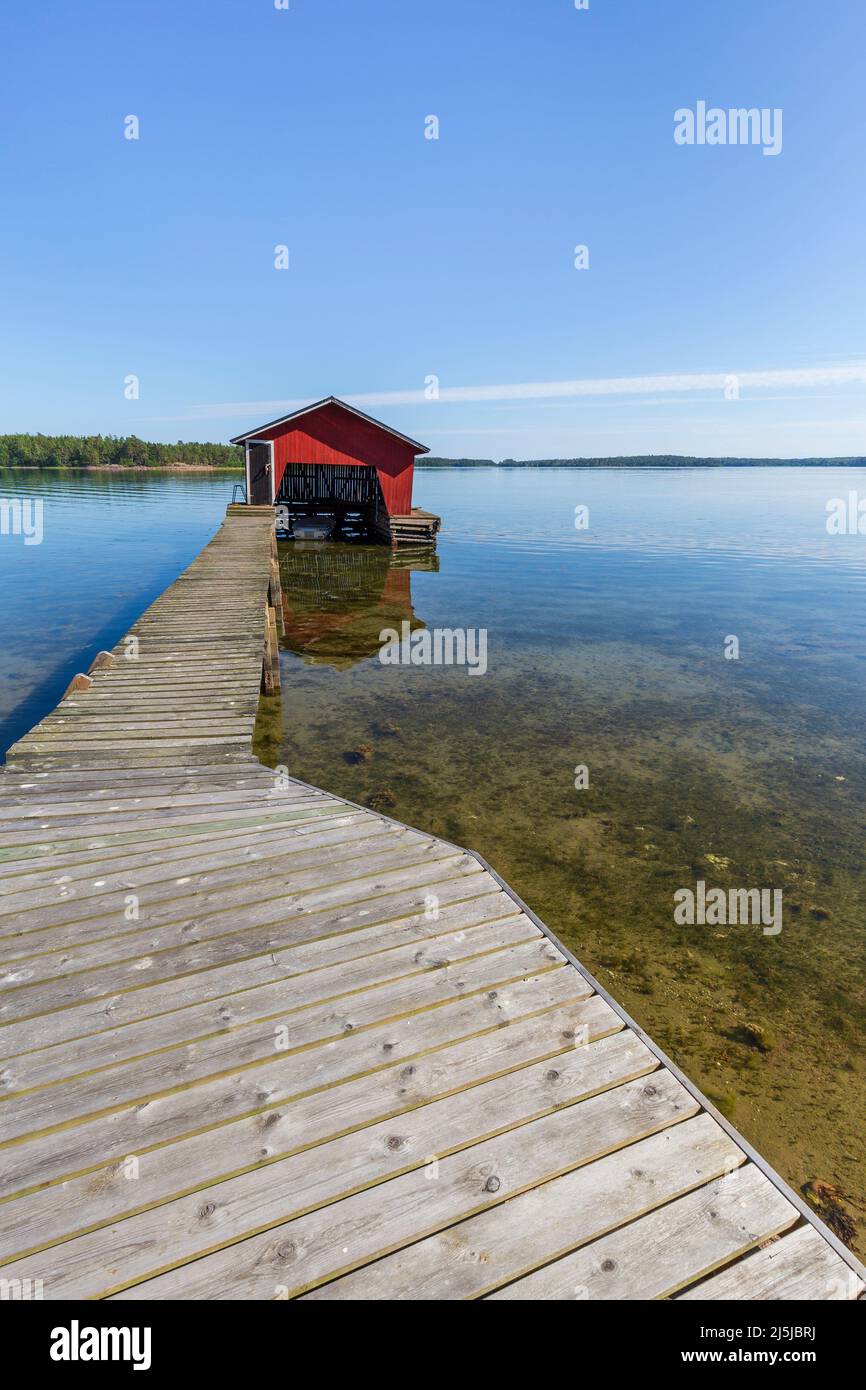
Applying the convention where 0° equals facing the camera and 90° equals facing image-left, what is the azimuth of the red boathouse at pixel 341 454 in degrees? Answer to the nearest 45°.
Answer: approximately 0°
